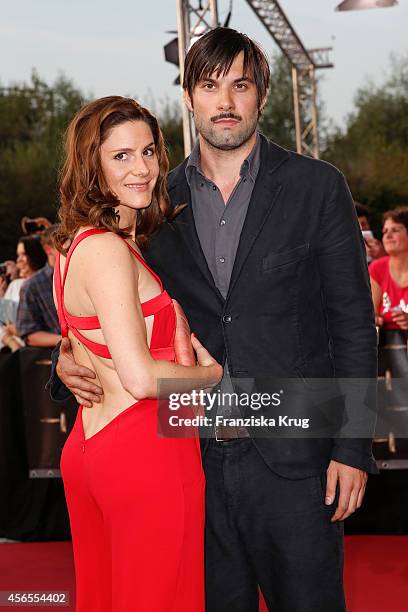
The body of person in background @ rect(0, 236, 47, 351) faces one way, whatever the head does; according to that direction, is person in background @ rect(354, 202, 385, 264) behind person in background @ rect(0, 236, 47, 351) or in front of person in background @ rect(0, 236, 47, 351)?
behind

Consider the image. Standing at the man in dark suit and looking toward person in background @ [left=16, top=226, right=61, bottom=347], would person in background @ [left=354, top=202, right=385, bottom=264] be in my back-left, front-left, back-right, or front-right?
front-right

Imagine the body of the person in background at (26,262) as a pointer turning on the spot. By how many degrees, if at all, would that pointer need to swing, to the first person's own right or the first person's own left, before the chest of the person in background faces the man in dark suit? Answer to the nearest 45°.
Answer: approximately 90° to the first person's own left

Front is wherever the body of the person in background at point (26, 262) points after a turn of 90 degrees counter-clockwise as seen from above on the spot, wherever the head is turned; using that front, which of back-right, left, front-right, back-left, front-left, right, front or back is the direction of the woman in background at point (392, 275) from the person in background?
front-left

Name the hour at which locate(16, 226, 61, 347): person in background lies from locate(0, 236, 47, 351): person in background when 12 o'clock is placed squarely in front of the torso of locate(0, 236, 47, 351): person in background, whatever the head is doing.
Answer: locate(16, 226, 61, 347): person in background is roughly at 9 o'clock from locate(0, 236, 47, 351): person in background.

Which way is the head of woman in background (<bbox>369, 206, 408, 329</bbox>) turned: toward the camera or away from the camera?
toward the camera
